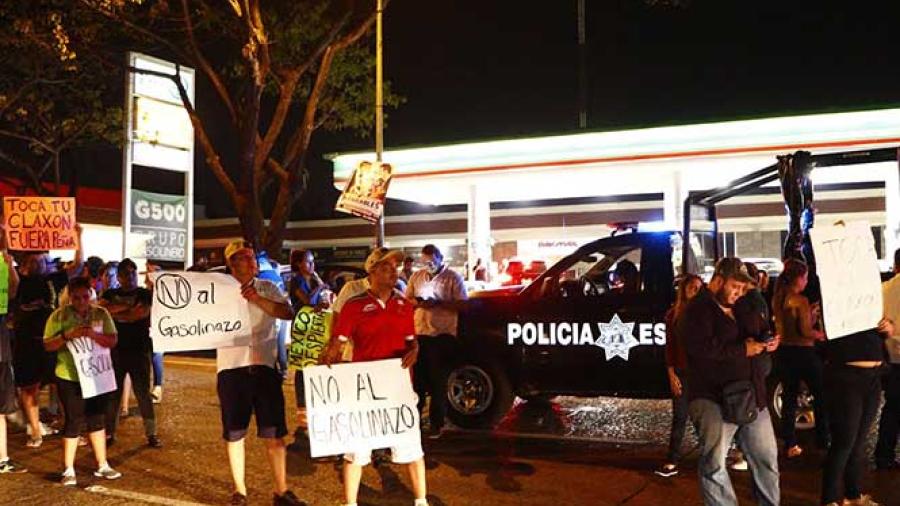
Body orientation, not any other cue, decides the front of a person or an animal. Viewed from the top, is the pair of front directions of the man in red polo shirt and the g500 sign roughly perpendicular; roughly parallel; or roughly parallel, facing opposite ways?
roughly parallel

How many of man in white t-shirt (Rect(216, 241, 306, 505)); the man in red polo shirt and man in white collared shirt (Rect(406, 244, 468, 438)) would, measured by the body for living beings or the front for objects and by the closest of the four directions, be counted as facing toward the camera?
3

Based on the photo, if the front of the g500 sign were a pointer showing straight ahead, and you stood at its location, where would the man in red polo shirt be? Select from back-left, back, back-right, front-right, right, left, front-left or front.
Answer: front

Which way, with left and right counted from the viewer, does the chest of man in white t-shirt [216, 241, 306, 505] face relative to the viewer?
facing the viewer

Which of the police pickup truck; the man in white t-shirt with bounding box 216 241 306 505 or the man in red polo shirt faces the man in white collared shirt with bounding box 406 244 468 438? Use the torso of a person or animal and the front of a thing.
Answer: the police pickup truck

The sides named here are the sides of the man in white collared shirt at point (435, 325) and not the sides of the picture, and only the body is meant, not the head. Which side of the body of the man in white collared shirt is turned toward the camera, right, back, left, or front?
front

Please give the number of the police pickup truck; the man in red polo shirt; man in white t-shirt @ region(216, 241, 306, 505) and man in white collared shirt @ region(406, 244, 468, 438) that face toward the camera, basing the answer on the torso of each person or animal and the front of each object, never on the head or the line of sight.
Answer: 3

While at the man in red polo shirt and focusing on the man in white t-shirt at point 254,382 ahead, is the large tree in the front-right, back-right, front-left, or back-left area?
front-right

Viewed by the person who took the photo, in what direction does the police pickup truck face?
facing to the left of the viewer

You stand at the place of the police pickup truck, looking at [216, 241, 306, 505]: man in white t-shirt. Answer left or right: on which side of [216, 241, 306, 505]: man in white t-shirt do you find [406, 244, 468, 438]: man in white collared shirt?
right

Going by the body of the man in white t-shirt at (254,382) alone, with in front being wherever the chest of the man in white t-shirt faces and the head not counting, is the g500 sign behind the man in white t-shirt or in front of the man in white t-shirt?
behind

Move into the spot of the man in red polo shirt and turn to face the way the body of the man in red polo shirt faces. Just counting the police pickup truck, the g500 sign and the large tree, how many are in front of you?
0

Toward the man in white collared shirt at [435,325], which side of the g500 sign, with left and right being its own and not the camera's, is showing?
front

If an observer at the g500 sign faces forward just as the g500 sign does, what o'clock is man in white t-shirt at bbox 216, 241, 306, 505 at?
The man in white t-shirt is roughly at 12 o'clock from the g500 sign.

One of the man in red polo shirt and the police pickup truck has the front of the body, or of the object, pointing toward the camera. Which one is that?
the man in red polo shirt

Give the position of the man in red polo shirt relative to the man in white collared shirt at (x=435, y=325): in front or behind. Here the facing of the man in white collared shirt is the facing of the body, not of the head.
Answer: in front
